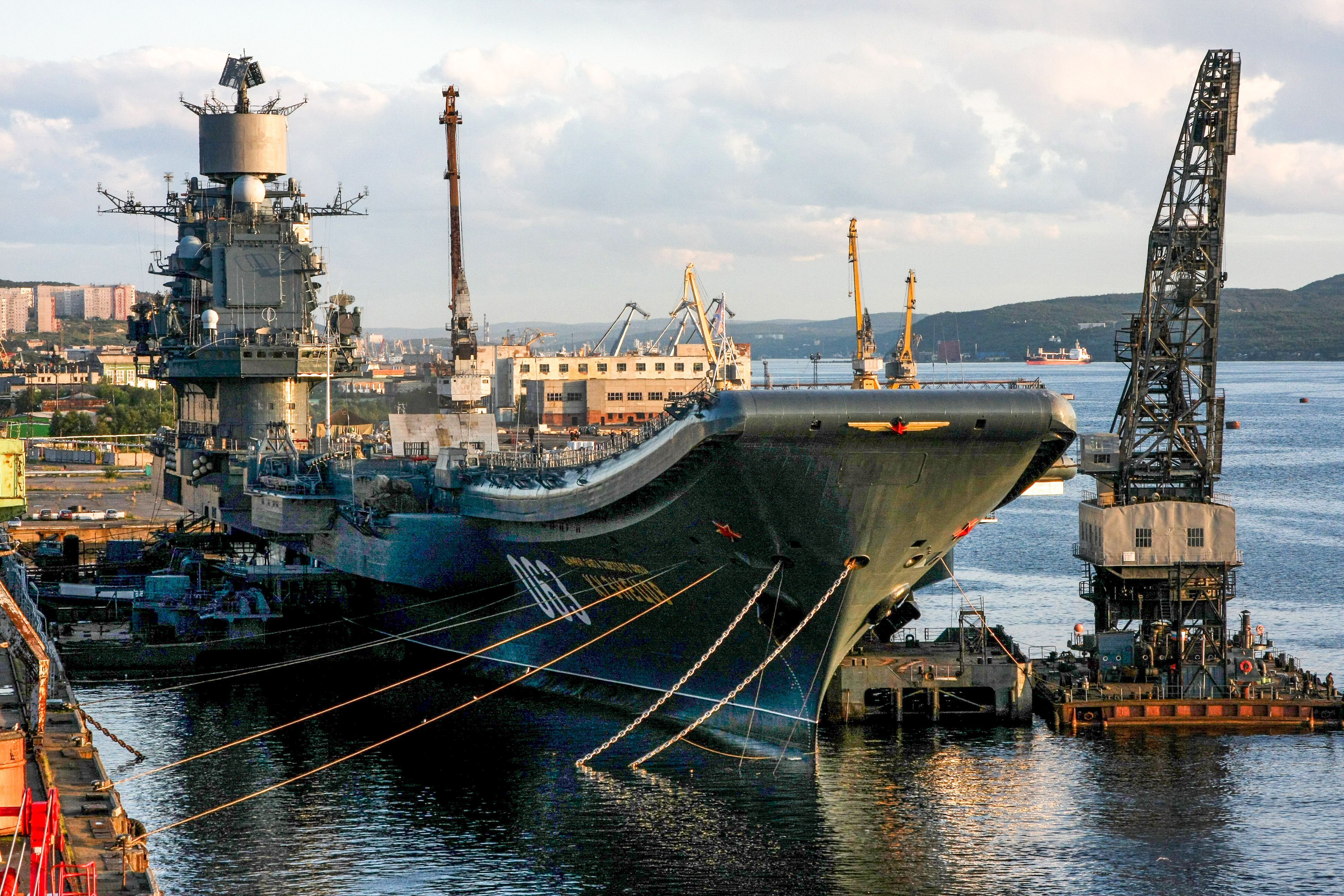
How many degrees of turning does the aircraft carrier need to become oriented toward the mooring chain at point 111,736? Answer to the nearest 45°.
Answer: approximately 90° to its right

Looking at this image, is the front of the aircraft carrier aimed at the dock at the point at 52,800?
no

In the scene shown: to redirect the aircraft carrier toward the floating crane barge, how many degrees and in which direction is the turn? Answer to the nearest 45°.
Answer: approximately 45° to its left

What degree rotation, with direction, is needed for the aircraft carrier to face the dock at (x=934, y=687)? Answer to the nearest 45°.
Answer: approximately 45° to its left

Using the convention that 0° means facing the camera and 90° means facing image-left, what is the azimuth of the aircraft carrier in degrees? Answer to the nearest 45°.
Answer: approximately 315°

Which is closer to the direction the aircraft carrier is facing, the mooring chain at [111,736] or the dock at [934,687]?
the dock
